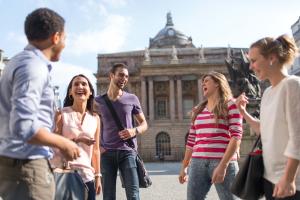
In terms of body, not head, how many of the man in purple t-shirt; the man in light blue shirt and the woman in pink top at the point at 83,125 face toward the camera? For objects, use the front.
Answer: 2

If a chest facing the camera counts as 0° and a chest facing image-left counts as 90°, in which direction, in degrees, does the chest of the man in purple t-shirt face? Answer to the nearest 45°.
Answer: approximately 0°

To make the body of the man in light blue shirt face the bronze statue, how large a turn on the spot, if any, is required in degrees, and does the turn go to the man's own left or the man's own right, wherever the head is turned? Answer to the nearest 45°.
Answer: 0° — they already face it

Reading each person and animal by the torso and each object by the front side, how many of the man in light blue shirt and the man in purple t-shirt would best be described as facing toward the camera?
1

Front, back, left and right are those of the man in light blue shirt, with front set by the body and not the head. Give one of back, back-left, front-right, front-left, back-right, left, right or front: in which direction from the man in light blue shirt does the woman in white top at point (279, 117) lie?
front-right

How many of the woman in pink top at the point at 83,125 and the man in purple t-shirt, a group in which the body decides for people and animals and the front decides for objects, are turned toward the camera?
2

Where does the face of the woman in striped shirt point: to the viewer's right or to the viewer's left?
to the viewer's left

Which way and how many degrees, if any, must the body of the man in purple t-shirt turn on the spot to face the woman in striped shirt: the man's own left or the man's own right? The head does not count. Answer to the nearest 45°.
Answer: approximately 45° to the man's own left

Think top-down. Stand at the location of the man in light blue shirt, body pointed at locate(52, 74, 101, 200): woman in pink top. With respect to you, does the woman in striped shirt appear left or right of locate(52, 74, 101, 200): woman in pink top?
right

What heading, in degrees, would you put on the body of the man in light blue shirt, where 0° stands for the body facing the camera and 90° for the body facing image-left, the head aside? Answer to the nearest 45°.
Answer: approximately 225°

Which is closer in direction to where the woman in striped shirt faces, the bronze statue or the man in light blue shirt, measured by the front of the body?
the man in light blue shirt
